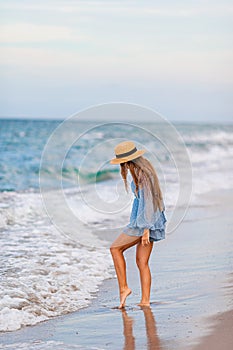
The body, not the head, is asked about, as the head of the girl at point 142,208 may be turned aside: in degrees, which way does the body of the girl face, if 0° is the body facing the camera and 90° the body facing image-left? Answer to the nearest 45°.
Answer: approximately 90°
